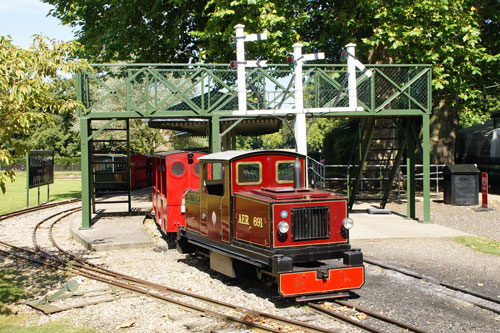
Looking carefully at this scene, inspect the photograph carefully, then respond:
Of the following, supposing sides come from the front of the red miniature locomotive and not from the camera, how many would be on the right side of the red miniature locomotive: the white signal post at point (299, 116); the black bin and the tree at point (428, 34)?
0

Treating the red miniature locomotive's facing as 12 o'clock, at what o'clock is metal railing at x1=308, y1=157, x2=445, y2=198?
The metal railing is roughly at 8 o'clock from the red miniature locomotive.

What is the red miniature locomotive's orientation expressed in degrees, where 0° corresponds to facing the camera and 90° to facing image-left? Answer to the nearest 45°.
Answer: approximately 315°

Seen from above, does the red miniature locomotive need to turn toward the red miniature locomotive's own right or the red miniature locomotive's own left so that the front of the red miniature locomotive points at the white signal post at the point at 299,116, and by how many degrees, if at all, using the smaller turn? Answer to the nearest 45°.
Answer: approximately 135° to the red miniature locomotive's own left

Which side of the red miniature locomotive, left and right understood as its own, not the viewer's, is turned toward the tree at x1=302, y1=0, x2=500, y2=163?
left

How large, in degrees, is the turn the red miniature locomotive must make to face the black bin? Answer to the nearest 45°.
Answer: approximately 90° to its left

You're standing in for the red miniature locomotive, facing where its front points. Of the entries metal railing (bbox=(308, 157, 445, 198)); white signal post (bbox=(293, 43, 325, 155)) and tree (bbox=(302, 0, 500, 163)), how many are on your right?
0

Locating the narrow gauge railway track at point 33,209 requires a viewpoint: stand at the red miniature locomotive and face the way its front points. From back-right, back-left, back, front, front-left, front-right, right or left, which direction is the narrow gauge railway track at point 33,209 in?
back
